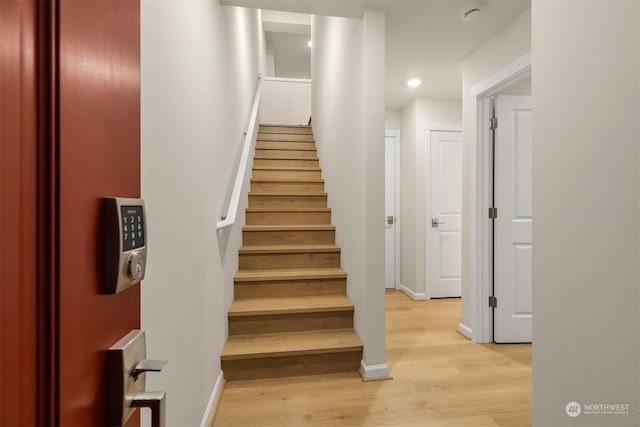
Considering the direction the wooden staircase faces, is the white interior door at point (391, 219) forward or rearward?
rearward

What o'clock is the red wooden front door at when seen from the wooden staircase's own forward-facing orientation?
The red wooden front door is roughly at 12 o'clock from the wooden staircase.

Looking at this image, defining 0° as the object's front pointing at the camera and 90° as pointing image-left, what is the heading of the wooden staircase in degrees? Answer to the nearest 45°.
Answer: approximately 0°

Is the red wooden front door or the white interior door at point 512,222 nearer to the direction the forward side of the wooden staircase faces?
the red wooden front door

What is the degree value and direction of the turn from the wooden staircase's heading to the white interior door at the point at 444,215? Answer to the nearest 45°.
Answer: approximately 135° to its left

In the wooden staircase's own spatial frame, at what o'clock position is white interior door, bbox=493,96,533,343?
The white interior door is roughly at 9 o'clock from the wooden staircase.
